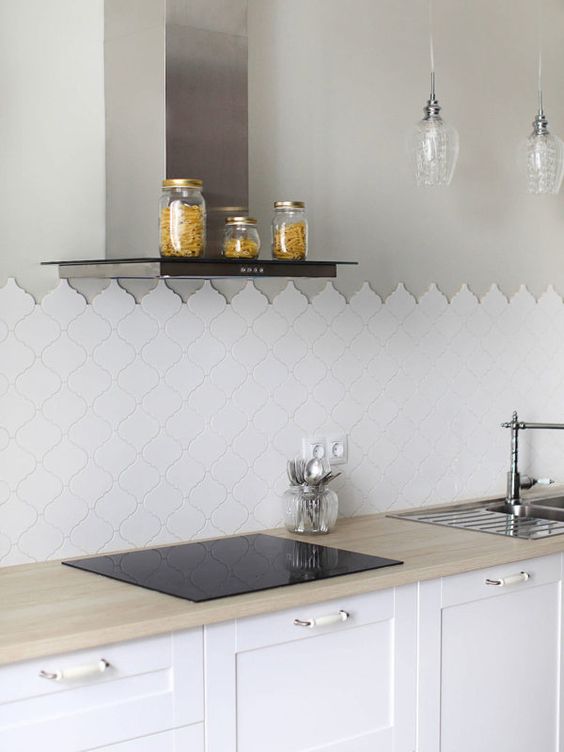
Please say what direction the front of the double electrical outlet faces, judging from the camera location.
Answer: facing the viewer and to the right of the viewer

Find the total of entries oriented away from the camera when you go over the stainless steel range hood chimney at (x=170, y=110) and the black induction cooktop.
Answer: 0

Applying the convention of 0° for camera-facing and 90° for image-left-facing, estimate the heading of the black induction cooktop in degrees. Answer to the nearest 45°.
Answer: approximately 315°

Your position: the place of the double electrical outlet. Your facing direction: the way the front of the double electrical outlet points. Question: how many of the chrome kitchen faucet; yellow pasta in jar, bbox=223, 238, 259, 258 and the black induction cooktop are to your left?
1

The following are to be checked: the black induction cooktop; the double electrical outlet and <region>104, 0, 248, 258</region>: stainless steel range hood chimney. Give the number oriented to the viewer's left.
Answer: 0

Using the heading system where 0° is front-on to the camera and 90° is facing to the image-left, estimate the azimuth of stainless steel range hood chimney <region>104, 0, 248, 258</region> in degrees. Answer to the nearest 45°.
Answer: approximately 315°

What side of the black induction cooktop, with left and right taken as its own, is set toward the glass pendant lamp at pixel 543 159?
left
